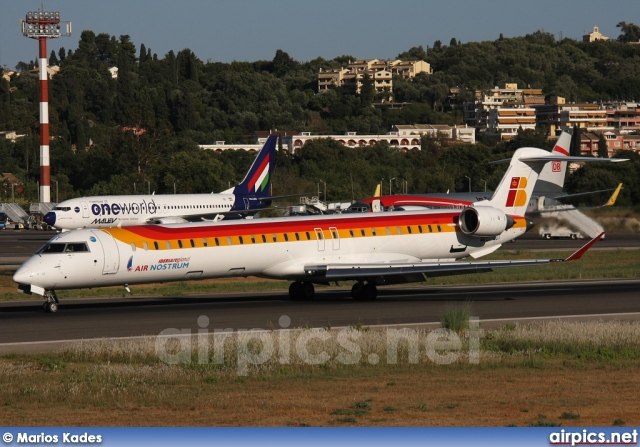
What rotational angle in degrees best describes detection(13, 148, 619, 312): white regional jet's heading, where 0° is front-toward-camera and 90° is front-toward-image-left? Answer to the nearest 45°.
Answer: approximately 45°
